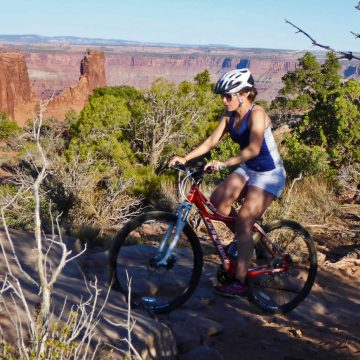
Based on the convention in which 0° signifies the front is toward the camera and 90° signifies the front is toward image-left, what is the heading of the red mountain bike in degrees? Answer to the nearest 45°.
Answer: approximately 45°

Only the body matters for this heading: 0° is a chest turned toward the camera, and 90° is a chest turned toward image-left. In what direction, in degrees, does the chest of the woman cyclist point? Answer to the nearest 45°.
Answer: approximately 45°
